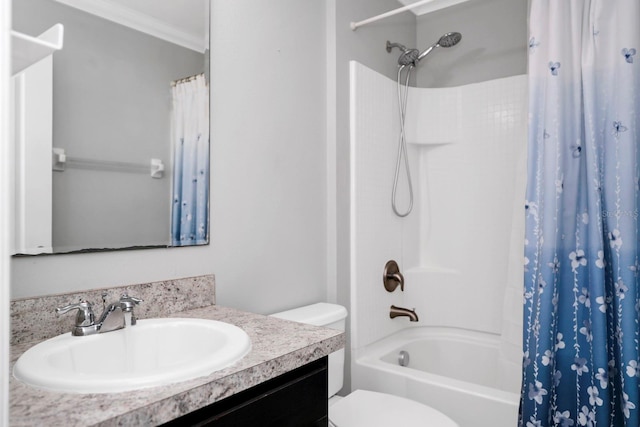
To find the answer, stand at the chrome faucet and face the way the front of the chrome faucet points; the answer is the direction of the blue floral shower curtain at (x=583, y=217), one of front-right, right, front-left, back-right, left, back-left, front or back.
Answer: front-left

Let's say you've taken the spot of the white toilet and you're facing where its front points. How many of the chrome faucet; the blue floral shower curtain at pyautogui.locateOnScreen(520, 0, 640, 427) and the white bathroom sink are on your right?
2

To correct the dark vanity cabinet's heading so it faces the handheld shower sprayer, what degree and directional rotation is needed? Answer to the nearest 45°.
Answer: approximately 90° to its left

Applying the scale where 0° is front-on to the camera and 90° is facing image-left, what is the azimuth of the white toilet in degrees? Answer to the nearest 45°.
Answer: approximately 315°

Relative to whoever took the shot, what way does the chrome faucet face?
facing the viewer and to the right of the viewer

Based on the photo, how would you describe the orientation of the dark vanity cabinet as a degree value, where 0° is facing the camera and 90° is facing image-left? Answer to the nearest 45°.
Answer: approximately 315°
